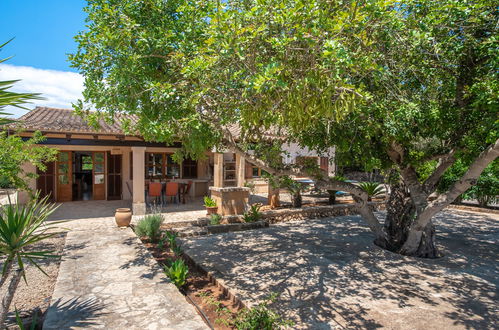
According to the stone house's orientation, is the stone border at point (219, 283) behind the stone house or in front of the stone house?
in front

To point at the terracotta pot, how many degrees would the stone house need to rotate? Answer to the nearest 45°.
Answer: approximately 45° to its left

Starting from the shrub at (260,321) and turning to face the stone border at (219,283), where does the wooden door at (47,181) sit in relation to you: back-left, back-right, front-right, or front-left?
front-left

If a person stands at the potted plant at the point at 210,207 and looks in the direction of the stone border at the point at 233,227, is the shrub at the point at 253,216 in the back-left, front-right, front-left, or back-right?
front-left

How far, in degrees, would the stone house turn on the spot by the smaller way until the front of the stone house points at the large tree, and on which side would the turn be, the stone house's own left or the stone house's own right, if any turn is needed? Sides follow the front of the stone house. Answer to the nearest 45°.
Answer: approximately 45° to the stone house's own left

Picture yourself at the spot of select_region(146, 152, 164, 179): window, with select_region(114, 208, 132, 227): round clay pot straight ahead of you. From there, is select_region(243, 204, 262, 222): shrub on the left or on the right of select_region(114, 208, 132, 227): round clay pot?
left

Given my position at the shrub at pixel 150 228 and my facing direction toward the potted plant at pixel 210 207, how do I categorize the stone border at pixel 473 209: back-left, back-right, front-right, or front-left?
front-right

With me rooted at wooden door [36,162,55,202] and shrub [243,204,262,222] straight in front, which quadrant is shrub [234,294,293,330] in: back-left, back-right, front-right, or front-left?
front-right

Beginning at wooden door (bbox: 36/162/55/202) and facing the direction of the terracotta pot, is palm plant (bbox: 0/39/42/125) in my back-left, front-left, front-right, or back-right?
front-right

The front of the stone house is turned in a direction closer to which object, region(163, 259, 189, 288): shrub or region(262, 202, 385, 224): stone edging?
the shrub

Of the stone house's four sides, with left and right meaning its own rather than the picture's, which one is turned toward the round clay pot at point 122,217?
front

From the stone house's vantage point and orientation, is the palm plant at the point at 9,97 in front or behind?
in front

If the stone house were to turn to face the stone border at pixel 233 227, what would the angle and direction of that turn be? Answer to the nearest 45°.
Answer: approximately 45° to its left

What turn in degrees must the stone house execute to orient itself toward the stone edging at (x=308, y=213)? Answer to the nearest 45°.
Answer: approximately 45° to its left

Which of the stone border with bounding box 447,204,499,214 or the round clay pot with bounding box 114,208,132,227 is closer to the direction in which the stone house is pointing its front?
the round clay pot

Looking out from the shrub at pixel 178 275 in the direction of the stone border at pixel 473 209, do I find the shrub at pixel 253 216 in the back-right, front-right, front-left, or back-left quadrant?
front-left

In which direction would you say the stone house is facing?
toward the camera

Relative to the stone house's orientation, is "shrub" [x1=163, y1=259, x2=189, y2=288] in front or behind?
in front
